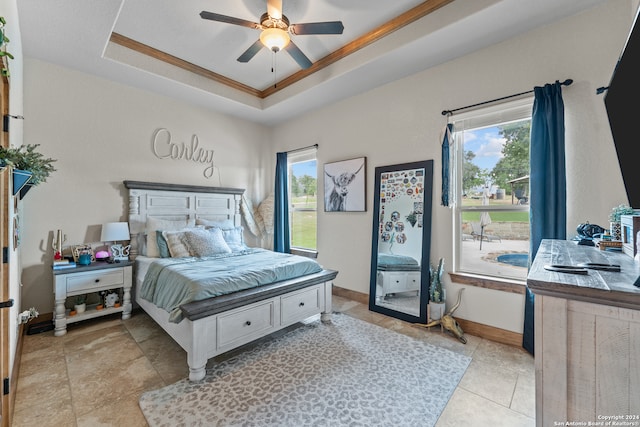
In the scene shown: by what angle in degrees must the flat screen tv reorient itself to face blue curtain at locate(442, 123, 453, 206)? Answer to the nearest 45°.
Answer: approximately 90° to its right

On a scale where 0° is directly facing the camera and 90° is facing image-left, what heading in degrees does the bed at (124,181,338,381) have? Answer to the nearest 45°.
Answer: approximately 315°

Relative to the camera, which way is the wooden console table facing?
to the viewer's left

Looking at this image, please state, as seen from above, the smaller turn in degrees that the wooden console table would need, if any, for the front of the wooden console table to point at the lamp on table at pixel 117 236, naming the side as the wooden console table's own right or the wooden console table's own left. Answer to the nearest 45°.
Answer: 0° — it already faces it

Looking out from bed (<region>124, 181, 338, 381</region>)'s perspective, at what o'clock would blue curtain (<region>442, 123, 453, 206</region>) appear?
The blue curtain is roughly at 11 o'clock from the bed.

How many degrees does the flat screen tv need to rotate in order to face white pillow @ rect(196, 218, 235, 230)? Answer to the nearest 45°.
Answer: approximately 45° to its right

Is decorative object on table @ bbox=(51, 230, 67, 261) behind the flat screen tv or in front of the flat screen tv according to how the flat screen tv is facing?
in front

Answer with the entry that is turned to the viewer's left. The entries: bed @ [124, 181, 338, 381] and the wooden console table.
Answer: the wooden console table

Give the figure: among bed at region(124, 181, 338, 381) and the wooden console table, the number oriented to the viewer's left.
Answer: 1

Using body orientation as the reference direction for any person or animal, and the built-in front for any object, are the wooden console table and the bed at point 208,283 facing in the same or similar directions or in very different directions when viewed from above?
very different directions

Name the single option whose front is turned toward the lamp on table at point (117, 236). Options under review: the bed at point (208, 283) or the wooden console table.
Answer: the wooden console table

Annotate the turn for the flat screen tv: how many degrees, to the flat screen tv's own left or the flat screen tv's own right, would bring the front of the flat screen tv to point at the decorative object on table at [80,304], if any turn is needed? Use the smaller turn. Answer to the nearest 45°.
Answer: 0° — it already faces it

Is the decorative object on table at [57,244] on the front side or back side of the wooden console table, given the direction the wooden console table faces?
on the front side

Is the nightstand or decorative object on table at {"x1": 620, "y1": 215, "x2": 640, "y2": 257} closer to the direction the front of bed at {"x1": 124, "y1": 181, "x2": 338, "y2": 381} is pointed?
the decorative object on table
